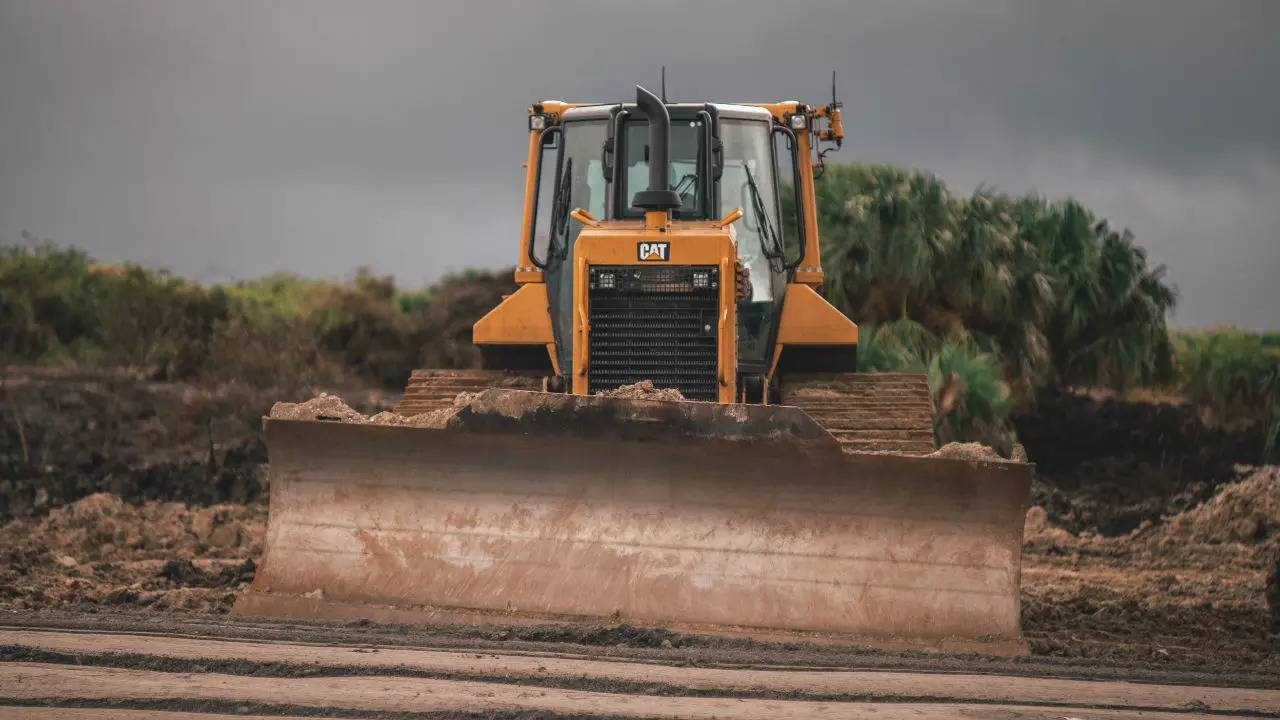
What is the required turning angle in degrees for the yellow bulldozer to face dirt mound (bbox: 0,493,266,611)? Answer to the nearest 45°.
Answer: approximately 135° to its right

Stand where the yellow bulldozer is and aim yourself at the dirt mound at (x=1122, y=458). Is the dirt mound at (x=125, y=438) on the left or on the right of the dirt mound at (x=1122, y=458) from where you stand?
left

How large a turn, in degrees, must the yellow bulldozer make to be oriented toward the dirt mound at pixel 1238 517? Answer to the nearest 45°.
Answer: approximately 135° to its left

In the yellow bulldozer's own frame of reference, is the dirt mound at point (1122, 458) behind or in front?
behind

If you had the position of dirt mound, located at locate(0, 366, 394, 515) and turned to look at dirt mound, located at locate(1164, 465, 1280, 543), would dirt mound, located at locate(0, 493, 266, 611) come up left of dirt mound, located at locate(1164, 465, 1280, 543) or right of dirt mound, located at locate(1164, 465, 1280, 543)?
right

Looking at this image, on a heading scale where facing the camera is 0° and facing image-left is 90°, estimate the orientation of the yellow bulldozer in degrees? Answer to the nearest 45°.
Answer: approximately 0°
